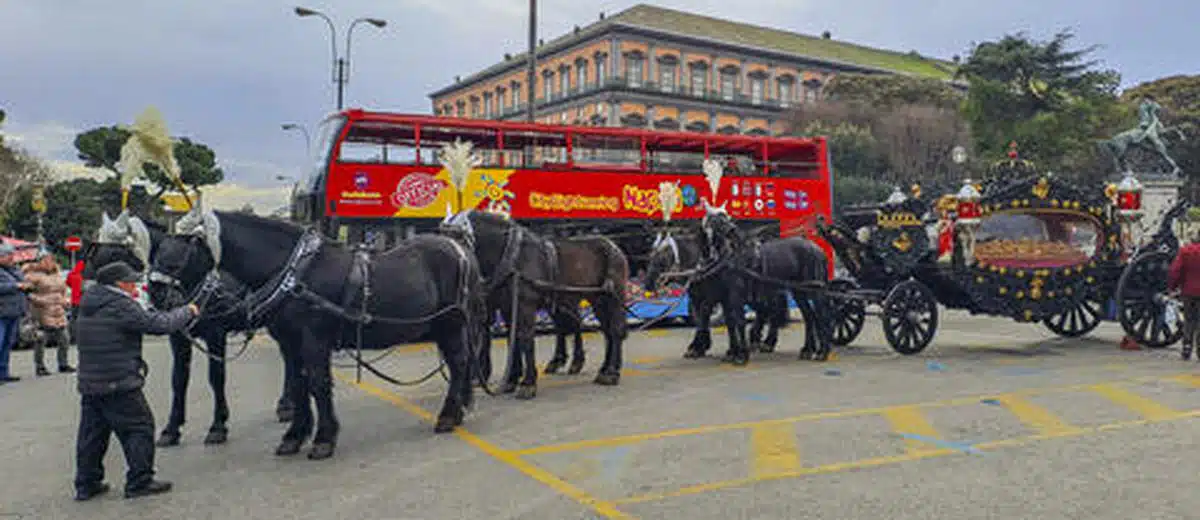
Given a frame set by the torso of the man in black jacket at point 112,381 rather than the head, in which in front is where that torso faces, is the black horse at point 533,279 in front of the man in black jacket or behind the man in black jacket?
in front

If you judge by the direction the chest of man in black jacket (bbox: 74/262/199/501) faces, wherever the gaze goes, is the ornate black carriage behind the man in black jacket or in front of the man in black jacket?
in front

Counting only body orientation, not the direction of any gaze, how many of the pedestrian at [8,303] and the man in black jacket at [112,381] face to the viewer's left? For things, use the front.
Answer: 0

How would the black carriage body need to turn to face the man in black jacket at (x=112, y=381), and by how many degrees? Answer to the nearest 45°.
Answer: approximately 45° to its left

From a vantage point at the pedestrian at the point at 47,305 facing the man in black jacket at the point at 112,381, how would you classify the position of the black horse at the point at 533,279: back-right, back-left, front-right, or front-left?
front-left

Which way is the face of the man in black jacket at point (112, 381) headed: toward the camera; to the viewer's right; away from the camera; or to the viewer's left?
to the viewer's right

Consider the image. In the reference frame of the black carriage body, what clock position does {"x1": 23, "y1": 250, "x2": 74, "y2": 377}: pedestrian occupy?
The pedestrian is roughly at 11 o'clock from the black carriage body.

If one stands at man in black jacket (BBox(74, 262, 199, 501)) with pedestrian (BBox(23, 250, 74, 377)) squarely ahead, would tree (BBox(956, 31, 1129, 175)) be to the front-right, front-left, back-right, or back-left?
front-right

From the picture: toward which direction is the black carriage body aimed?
to the viewer's left

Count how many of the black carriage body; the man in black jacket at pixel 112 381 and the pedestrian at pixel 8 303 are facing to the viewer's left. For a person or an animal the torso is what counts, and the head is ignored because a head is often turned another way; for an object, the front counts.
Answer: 1

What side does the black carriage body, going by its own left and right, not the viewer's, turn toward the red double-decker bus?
front
